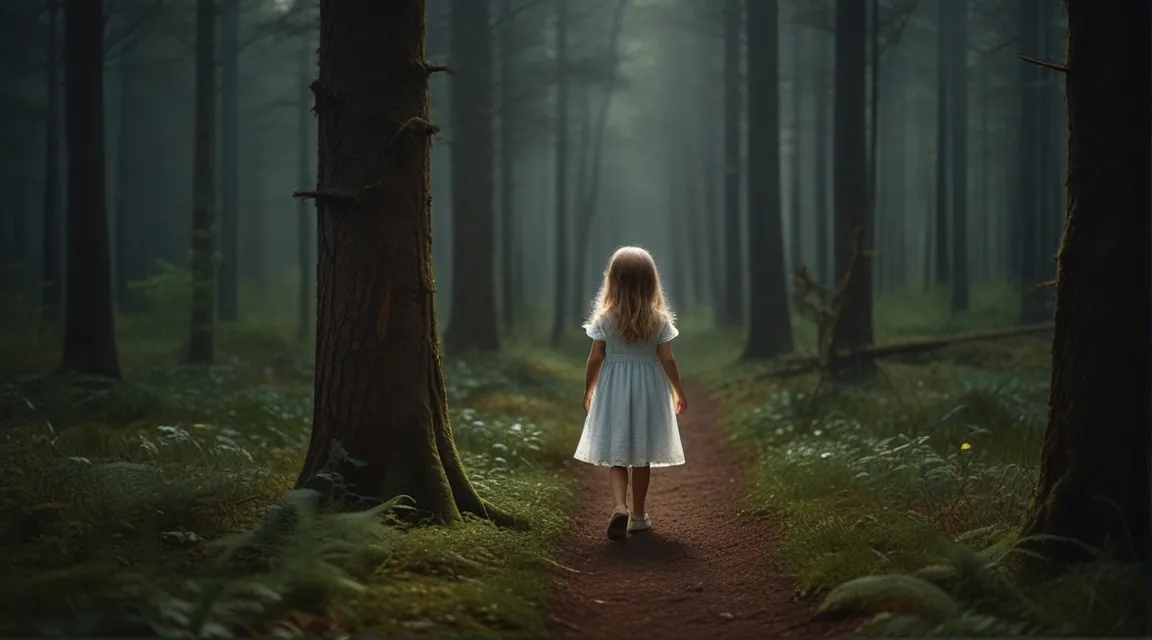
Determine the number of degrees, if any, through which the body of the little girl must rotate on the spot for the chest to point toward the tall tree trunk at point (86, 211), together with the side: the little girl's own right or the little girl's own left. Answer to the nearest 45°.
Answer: approximately 45° to the little girl's own left

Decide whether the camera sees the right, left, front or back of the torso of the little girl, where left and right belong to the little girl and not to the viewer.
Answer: back

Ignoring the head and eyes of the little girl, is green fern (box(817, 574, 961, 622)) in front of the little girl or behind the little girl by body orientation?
behind

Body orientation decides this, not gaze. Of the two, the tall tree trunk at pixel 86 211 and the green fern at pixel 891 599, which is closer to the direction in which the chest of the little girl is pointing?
the tall tree trunk

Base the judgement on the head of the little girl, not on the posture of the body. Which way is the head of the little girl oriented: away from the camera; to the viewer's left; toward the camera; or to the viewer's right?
away from the camera

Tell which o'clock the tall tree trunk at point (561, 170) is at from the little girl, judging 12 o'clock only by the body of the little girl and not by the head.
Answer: The tall tree trunk is roughly at 12 o'clock from the little girl.
